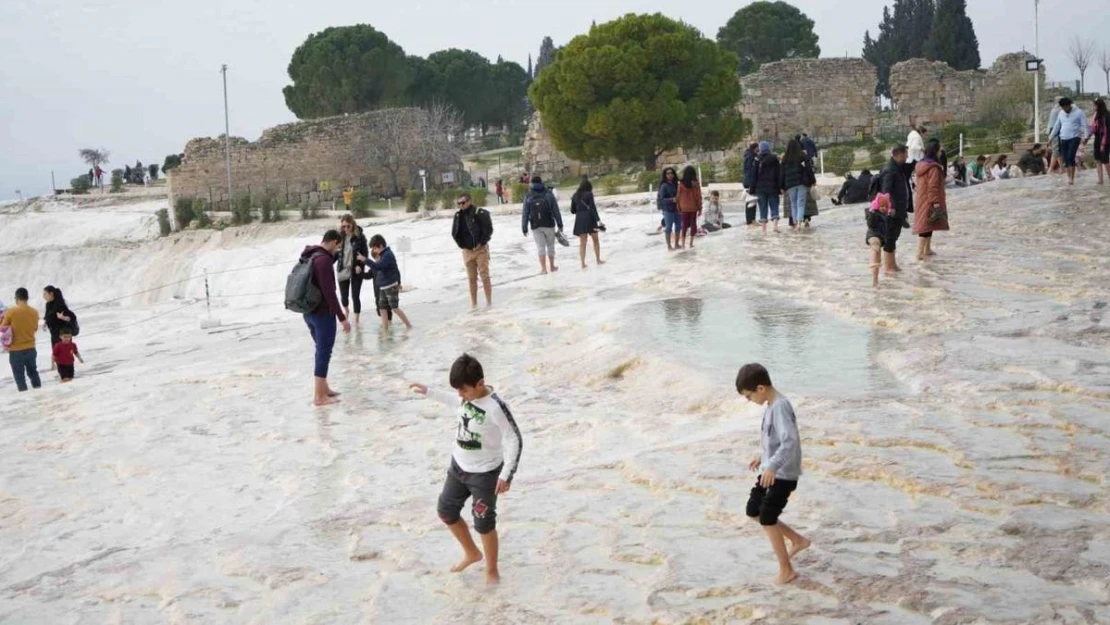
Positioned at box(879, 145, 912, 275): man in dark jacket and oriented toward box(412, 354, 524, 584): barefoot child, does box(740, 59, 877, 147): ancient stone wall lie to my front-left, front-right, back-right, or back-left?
back-right

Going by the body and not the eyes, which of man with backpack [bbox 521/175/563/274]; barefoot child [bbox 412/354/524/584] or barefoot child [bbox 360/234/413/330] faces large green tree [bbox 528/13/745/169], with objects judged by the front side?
the man with backpack

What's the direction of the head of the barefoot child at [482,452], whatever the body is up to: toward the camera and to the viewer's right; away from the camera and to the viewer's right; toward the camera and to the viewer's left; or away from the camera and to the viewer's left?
toward the camera and to the viewer's left

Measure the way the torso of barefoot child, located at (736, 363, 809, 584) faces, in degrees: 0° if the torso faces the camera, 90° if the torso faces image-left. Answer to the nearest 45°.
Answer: approximately 90°

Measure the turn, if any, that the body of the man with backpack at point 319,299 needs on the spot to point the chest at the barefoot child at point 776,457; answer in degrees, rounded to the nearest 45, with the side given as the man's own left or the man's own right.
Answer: approximately 90° to the man's own right

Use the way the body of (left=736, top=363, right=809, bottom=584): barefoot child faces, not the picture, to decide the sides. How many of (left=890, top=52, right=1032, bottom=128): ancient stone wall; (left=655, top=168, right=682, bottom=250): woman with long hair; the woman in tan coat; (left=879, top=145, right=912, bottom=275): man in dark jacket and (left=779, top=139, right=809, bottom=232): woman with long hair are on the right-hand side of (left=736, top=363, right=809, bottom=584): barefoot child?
5

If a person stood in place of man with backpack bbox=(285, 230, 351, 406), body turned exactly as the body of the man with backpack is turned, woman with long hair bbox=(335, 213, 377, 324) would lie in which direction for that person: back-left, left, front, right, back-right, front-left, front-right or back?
left

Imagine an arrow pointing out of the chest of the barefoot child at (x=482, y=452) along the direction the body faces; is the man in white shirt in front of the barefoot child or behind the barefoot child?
behind

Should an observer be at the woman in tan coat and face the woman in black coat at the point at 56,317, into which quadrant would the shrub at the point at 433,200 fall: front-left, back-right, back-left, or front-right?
front-right

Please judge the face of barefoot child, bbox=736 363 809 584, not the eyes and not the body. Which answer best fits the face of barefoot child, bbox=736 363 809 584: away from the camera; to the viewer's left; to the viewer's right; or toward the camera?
to the viewer's left

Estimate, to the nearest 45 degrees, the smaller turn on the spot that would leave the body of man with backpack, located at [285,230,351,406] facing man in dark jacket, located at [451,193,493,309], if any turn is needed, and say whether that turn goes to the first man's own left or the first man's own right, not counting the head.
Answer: approximately 45° to the first man's own left

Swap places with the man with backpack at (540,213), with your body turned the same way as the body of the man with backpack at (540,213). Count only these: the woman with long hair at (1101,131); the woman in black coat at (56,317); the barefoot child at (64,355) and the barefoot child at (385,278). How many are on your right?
1

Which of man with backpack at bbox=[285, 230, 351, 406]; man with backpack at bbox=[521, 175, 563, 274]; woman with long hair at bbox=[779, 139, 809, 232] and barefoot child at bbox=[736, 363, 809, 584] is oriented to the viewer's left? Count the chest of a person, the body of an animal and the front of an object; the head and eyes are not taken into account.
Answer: the barefoot child

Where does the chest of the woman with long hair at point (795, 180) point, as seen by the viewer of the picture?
away from the camera

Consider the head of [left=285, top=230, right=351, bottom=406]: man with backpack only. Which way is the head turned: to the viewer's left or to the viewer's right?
to the viewer's right
